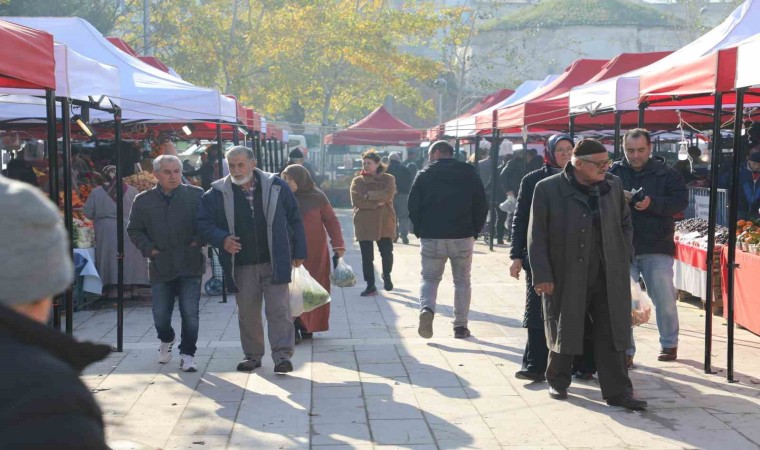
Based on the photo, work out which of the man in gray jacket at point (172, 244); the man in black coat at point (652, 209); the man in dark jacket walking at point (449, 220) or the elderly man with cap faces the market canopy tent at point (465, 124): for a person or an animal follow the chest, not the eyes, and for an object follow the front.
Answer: the man in dark jacket walking

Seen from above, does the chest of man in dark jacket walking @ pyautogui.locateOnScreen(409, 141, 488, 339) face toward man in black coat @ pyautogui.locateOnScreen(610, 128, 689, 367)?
no

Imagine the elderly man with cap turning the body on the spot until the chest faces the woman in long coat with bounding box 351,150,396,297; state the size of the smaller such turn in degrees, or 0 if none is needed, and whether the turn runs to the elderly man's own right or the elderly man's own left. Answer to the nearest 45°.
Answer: approximately 180°

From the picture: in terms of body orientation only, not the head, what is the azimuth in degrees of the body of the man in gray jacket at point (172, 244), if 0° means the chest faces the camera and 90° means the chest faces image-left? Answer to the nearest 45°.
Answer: approximately 0°

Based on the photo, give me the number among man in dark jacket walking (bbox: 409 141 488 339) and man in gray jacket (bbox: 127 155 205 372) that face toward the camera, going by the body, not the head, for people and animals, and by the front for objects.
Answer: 1

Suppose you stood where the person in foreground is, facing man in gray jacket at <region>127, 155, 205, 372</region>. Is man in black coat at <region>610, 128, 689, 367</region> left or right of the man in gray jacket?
right

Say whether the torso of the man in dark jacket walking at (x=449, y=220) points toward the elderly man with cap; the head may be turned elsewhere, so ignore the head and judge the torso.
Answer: no

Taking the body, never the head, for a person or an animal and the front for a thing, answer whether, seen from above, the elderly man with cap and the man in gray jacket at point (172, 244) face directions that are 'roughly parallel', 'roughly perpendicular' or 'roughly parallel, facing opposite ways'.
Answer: roughly parallel

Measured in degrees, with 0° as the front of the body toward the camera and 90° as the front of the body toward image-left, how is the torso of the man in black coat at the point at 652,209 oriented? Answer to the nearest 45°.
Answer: approximately 45°

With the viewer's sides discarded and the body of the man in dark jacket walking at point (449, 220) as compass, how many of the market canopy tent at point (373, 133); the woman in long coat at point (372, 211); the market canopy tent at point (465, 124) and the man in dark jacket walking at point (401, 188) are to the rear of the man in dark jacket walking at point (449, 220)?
0

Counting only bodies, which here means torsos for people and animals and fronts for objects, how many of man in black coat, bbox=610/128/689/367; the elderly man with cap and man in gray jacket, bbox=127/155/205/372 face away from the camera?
0

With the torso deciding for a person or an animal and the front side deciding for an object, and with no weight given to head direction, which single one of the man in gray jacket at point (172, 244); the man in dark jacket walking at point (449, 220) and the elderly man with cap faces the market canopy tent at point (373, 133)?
the man in dark jacket walking

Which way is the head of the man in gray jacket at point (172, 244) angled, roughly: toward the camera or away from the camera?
toward the camera

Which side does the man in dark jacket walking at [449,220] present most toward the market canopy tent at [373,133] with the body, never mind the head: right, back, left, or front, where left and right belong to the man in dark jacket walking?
front

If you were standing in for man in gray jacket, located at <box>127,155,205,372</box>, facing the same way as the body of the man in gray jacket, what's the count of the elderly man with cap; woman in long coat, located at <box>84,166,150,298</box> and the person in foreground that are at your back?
1

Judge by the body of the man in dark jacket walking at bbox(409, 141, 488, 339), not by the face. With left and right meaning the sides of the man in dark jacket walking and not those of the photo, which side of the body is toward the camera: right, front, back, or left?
back

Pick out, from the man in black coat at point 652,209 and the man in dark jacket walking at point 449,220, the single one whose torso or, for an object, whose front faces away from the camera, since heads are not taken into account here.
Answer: the man in dark jacket walking

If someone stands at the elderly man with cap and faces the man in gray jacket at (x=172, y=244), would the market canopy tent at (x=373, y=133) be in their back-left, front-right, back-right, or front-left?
front-right
